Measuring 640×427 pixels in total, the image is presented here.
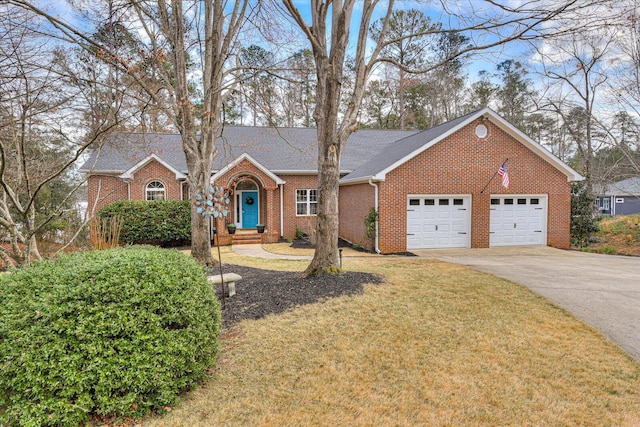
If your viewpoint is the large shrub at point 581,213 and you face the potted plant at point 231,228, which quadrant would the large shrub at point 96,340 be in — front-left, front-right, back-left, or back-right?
front-left

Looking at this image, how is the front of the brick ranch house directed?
toward the camera

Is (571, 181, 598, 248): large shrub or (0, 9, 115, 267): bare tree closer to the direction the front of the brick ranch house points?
the bare tree

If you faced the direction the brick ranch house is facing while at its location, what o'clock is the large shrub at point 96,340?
The large shrub is roughly at 1 o'clock from the brick ranch house.

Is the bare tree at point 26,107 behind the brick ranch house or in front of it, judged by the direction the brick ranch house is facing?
in front

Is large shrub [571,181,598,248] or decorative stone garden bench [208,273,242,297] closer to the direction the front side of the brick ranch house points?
the decorative stone garden bench

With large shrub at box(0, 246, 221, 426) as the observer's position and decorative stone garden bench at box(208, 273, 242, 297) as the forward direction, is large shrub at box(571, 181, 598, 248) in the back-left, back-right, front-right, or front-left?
front-right

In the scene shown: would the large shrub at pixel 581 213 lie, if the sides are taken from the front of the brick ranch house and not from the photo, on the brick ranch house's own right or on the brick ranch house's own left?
on the brick ranch house's own left
